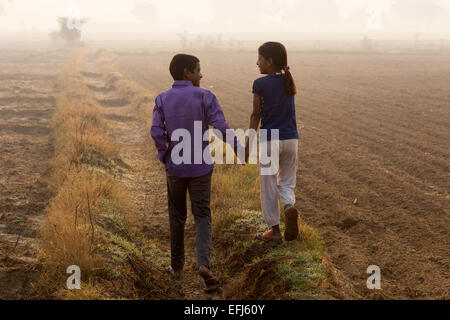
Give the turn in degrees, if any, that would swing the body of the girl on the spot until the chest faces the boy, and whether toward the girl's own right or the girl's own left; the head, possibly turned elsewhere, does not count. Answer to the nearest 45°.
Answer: approximately 90° to the girl's own left

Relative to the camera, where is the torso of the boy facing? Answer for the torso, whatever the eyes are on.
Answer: away from the camera

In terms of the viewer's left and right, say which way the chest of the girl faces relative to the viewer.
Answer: facing away from the viewer and to the left of the viewer

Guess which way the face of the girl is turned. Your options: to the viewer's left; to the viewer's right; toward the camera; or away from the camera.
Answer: to the viewer's left

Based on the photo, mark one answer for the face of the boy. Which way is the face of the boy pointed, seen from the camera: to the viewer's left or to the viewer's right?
to the viewer's right

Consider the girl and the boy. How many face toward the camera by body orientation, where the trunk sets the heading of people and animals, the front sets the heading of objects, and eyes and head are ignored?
0

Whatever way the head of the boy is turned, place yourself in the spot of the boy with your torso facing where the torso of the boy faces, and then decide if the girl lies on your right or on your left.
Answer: on your right
